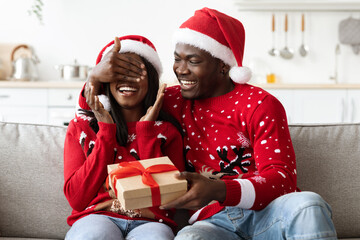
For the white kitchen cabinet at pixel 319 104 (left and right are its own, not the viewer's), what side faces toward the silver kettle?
right

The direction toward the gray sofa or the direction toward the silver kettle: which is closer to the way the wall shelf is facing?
the gray sofa

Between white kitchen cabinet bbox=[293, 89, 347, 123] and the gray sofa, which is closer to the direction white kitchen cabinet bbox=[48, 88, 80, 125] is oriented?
the gray sofa

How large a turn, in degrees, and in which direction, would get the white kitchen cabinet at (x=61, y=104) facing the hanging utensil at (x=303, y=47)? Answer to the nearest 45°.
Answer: approximately 90° to its left

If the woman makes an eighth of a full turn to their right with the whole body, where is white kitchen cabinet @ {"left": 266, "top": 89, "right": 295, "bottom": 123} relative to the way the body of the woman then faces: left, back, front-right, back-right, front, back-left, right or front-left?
back

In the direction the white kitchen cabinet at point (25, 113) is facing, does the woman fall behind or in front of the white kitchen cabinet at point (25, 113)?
in front

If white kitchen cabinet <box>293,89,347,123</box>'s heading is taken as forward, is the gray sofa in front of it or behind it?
in front

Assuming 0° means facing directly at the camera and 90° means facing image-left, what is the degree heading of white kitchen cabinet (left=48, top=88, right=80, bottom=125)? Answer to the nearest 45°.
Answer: approximately 0°
